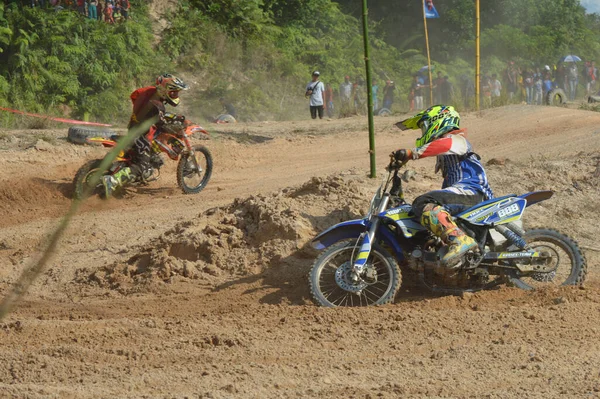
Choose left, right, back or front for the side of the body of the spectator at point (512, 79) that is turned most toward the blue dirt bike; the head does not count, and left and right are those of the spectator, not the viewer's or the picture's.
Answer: front

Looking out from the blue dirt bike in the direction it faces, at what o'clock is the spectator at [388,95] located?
The spectator is roughly at 3 o'clock from the blue dirt bike.

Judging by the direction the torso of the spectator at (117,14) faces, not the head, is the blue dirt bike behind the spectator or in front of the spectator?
in front

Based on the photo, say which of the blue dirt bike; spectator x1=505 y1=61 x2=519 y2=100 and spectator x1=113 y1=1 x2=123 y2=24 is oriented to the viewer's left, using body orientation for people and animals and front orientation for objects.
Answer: the blue dirt bike

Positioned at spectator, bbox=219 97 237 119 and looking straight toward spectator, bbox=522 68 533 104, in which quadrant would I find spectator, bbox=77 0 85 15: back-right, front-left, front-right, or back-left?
back-left

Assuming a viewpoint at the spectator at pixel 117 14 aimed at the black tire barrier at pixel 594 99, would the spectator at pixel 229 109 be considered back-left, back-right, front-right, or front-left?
front-right

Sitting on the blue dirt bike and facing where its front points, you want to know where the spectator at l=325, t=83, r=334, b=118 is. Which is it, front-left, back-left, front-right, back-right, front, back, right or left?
right

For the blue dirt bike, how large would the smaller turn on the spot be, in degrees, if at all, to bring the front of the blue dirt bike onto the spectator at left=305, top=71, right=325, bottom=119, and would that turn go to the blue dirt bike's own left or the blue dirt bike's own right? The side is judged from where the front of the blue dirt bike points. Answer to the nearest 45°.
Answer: approximately 90° to the blue dirt bike's own right

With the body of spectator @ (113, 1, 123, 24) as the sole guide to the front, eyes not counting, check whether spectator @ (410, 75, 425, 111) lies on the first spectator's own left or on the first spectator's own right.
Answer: on the first spectator's own left

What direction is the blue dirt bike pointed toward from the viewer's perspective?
to the viewer's left

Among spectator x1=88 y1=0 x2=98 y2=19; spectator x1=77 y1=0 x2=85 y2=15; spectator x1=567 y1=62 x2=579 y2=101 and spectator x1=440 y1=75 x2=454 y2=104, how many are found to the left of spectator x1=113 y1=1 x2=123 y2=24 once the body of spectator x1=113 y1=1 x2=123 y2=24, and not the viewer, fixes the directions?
2

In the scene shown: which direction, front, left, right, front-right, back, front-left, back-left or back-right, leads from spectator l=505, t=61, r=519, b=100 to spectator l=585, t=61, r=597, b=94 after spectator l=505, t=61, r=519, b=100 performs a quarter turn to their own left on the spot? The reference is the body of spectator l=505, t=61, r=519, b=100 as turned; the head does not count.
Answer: front-left

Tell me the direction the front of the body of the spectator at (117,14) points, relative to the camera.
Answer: toward the camera
